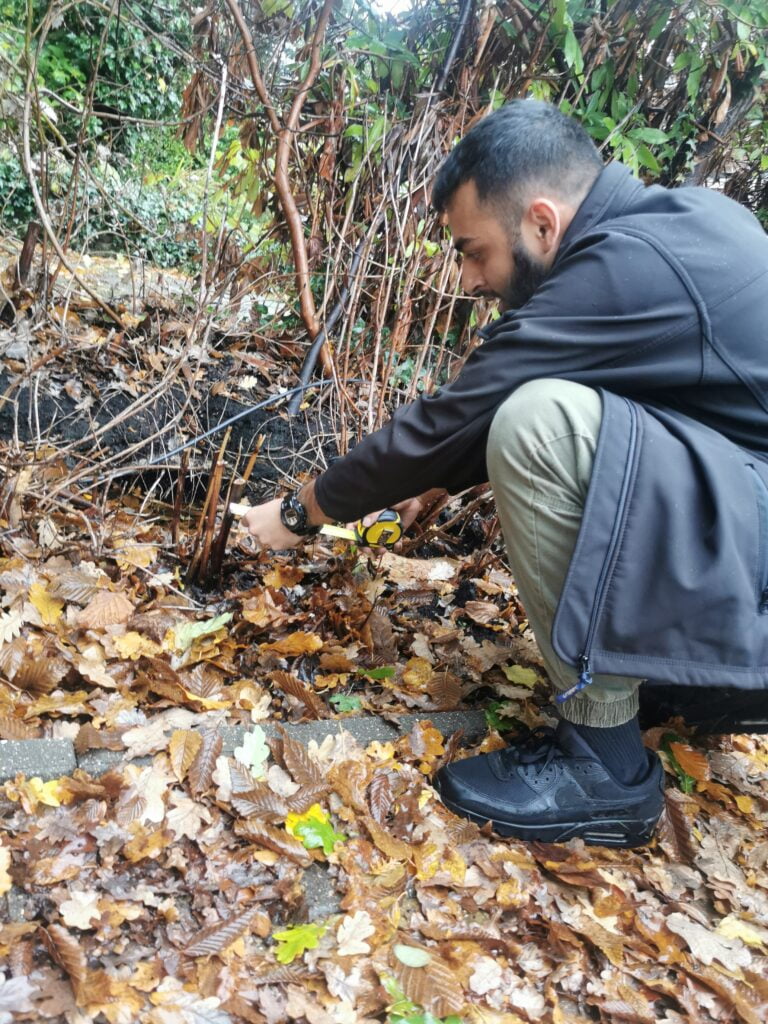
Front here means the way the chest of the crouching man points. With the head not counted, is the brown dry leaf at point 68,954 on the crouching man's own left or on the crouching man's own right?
on the crouching man's own left

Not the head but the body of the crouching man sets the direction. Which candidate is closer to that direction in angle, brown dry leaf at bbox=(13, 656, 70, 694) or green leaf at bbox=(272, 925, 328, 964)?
the brown dry leaf

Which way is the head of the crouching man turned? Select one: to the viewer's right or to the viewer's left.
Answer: to the viewer's left

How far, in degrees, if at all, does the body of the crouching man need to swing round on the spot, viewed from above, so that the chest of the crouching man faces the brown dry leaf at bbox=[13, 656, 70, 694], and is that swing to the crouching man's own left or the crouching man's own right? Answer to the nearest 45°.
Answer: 0° — they already face it

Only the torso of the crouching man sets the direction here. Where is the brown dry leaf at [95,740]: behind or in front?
in front

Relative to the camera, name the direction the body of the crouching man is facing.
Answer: to the viewer's left

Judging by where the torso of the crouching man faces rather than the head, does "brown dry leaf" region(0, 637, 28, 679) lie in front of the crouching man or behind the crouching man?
in front
